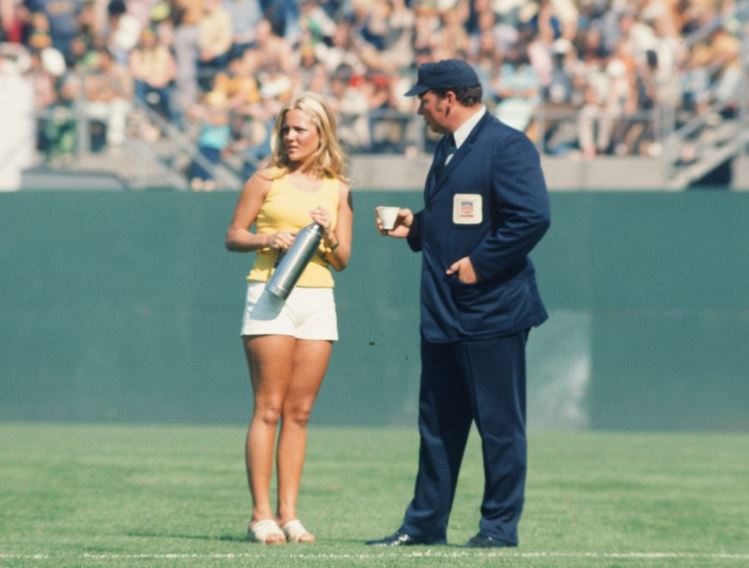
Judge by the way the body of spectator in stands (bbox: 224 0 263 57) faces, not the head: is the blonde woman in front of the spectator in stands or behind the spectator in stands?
in front

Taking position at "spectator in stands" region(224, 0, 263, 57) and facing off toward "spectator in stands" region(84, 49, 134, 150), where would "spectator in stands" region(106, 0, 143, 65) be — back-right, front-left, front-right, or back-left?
front-right

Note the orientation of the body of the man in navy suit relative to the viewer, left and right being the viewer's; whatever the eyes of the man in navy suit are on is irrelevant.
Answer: facing the viewer and to the left of the viewer

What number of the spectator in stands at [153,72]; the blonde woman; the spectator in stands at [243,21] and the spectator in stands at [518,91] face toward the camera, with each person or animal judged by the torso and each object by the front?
4

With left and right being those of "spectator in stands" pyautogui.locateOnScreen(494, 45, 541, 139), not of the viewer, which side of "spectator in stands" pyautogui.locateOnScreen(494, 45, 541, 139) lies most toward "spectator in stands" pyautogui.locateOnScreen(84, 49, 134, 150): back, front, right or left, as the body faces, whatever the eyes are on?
right

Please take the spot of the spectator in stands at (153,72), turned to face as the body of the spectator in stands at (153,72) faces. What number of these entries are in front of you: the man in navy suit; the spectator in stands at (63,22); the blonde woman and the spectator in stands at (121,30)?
2

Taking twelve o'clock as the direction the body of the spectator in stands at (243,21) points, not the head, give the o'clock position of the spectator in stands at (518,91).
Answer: the spectator in stands at (518,91) is roughly at 10 o'clock from the spectator in stands at (243,21).

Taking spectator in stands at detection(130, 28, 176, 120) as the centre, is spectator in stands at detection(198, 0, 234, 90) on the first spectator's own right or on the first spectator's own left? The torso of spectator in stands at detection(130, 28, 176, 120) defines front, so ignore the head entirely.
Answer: on the first spectator's own left

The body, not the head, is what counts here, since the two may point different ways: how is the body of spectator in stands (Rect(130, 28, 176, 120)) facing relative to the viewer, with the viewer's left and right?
facing the viewer

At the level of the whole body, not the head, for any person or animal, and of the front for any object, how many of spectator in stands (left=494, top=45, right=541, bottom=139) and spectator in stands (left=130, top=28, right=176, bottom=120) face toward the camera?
2

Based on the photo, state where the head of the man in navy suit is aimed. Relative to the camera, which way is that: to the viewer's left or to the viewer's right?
to the viewer's left

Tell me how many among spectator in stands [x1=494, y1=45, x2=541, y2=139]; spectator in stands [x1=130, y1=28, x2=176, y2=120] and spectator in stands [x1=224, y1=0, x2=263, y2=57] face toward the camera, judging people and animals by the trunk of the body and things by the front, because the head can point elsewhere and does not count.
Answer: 3

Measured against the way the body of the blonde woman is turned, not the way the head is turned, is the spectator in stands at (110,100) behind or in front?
behind

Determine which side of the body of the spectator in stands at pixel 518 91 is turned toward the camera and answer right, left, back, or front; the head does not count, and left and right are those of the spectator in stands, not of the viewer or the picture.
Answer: front
